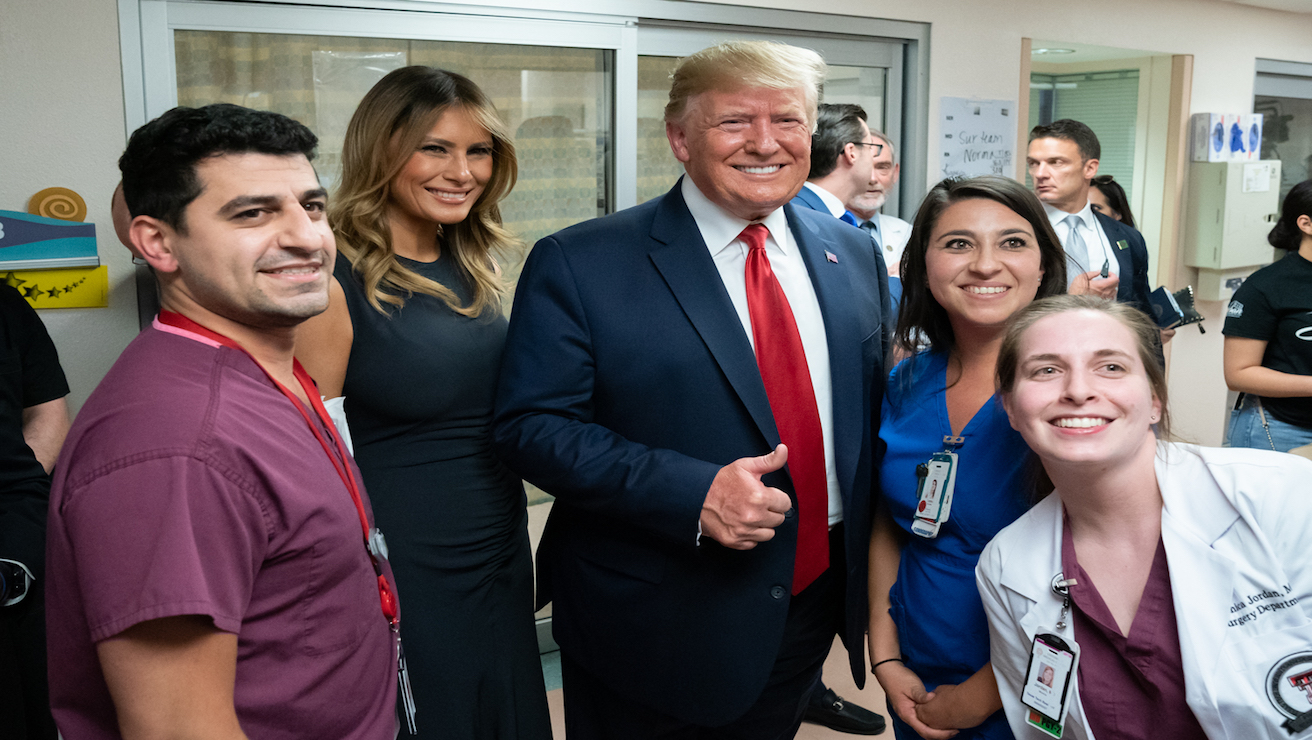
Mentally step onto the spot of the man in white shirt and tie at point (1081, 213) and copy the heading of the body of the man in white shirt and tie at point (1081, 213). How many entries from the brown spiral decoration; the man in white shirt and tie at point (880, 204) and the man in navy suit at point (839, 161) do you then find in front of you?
3

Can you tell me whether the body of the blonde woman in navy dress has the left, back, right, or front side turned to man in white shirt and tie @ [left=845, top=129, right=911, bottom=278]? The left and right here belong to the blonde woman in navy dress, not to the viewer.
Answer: left

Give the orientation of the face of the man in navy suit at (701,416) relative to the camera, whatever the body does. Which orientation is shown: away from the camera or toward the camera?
toward the camera

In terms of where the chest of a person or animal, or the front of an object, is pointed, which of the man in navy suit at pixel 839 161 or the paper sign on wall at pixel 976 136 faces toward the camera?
the paper sign on wall

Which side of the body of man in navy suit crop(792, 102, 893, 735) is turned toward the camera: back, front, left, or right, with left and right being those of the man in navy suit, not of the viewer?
right

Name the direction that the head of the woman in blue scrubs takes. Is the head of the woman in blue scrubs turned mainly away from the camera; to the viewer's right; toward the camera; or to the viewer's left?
toward the camera

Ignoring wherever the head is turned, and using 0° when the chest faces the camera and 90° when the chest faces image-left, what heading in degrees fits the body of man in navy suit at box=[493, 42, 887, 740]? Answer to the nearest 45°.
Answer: approximately 315°

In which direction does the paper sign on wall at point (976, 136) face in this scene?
toward the camera

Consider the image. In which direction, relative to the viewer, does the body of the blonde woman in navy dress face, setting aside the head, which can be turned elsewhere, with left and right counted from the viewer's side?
facing the viewer and to the right of the viewer

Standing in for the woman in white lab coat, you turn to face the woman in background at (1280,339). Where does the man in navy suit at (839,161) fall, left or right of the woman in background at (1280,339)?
left

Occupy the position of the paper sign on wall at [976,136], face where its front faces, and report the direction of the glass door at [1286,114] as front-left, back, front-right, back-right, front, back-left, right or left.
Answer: back-left

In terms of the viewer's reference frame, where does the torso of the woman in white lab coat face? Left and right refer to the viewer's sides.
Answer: facing the viewer and to the left of the viewer

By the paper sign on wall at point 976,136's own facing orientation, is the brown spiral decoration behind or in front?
in front

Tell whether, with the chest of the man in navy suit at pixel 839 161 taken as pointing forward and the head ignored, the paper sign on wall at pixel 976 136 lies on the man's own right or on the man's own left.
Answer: on the man's own left

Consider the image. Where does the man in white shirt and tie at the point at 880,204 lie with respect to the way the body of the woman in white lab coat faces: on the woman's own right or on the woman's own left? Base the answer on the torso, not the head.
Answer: on the woman's own right
